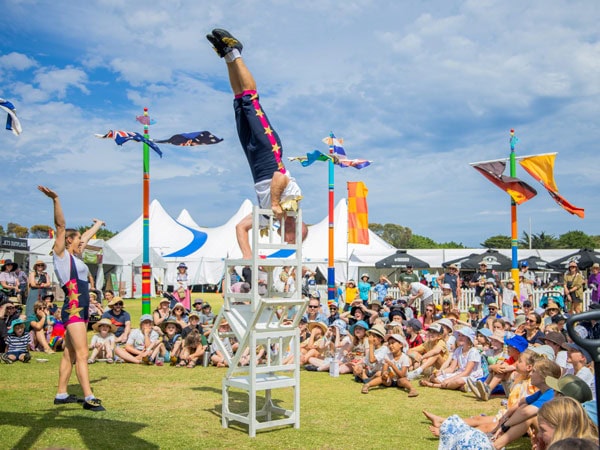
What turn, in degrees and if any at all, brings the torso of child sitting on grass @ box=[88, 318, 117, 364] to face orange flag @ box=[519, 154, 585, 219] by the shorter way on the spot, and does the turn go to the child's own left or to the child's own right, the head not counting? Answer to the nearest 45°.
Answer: approximately 90° to the child's own left

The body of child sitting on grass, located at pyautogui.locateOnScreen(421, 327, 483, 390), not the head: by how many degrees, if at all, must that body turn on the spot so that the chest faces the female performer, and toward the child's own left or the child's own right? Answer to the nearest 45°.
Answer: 0° — they already face them

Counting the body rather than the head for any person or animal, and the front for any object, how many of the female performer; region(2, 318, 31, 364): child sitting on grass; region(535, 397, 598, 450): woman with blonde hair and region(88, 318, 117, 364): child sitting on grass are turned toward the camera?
2

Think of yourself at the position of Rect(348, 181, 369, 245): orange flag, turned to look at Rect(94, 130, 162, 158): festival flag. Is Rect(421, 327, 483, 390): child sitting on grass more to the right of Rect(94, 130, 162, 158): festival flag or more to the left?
left

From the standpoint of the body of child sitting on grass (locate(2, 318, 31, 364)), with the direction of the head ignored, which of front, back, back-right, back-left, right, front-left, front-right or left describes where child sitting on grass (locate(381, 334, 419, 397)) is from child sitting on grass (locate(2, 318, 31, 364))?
front-left

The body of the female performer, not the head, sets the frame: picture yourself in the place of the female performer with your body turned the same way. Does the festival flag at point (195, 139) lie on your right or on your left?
on your left

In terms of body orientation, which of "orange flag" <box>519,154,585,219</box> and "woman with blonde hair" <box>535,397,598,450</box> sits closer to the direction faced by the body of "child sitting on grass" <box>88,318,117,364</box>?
the woman with blonde hair

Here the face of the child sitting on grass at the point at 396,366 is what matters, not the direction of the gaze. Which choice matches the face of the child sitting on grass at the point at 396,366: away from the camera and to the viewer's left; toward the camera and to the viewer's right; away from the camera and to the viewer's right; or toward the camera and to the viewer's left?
toward the camera and to the viewer's left

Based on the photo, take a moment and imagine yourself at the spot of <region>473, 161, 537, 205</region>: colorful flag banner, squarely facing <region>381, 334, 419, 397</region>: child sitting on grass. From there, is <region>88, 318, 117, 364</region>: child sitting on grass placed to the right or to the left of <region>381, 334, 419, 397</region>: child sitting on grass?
right

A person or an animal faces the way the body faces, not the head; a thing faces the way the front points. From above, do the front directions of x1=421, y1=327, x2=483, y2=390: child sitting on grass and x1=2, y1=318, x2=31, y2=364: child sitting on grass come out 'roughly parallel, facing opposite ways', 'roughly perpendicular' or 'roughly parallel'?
roughly perpendicular
